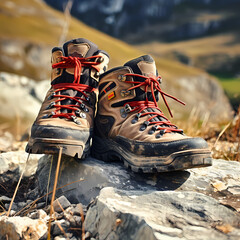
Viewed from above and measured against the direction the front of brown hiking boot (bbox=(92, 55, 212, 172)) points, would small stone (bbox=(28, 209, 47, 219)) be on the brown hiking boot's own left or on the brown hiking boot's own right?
on the brown hiking boot's own right

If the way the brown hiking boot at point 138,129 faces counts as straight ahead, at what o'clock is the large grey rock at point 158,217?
The large grey rock is roughly at 1 o'clock from the brown hiking boot.

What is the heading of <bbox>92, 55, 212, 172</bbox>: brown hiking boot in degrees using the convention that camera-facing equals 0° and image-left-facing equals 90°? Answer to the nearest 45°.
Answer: approximately 315°
